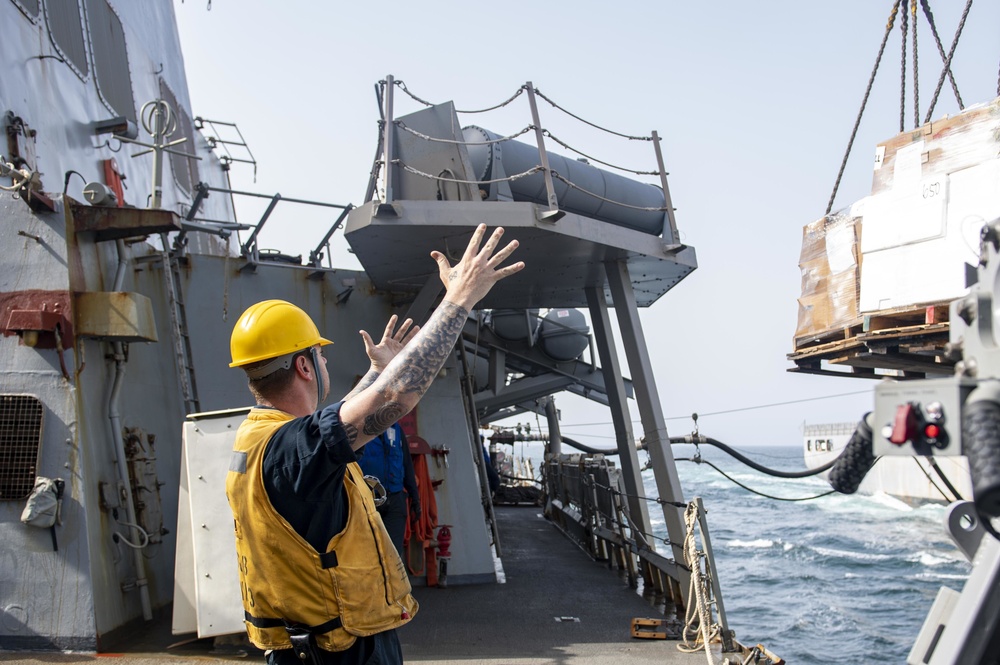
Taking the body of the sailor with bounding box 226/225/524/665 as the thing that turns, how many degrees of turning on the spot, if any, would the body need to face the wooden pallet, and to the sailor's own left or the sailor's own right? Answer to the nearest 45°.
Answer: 0° — they already face it

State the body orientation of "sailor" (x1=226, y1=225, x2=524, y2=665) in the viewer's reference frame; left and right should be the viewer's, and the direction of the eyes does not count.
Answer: facing away from the viewer and to the right of the viewer

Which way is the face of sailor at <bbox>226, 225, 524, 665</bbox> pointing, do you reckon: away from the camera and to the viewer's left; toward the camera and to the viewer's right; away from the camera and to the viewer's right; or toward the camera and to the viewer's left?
away from the camera and to the viewer's right

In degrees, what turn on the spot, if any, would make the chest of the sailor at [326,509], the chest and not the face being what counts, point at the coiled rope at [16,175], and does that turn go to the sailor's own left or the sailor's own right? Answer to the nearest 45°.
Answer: approximately 90° to the sailor's own left
